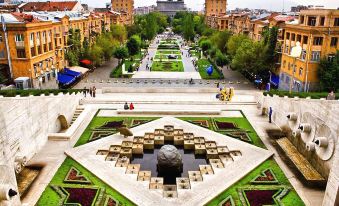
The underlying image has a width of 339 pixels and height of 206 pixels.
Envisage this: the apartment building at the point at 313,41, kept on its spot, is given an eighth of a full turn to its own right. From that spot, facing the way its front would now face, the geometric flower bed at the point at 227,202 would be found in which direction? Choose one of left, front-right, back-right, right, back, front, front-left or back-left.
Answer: left

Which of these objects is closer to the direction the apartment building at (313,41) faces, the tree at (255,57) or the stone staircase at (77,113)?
the stone staircase

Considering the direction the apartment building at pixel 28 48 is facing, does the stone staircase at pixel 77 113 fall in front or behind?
in front

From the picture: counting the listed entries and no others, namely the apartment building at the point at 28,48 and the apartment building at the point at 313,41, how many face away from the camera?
0

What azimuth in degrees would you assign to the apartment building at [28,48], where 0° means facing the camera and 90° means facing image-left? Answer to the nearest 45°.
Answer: approximately 315°

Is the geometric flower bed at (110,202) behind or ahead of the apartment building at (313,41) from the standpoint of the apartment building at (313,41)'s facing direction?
ahead

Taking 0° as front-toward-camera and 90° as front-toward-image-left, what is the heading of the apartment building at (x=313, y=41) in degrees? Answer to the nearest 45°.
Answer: approximately 45°

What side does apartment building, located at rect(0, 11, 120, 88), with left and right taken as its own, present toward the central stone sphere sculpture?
right

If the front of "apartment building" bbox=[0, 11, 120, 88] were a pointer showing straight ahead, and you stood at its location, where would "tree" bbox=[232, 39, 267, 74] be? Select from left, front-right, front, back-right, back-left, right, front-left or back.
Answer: front-left

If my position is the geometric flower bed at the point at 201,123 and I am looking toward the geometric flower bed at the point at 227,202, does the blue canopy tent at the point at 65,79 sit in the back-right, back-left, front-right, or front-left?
back-right

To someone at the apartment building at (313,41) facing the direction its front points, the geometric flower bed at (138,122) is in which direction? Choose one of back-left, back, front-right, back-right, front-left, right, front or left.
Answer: front

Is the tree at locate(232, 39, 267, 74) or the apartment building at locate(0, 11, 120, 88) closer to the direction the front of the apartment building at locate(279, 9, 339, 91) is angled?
the apartment building

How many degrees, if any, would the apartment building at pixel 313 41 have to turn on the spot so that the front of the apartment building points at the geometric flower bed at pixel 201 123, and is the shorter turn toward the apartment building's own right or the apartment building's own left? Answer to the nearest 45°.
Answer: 0° — it already faces it

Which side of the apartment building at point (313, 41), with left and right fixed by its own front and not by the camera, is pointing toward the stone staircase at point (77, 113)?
front
